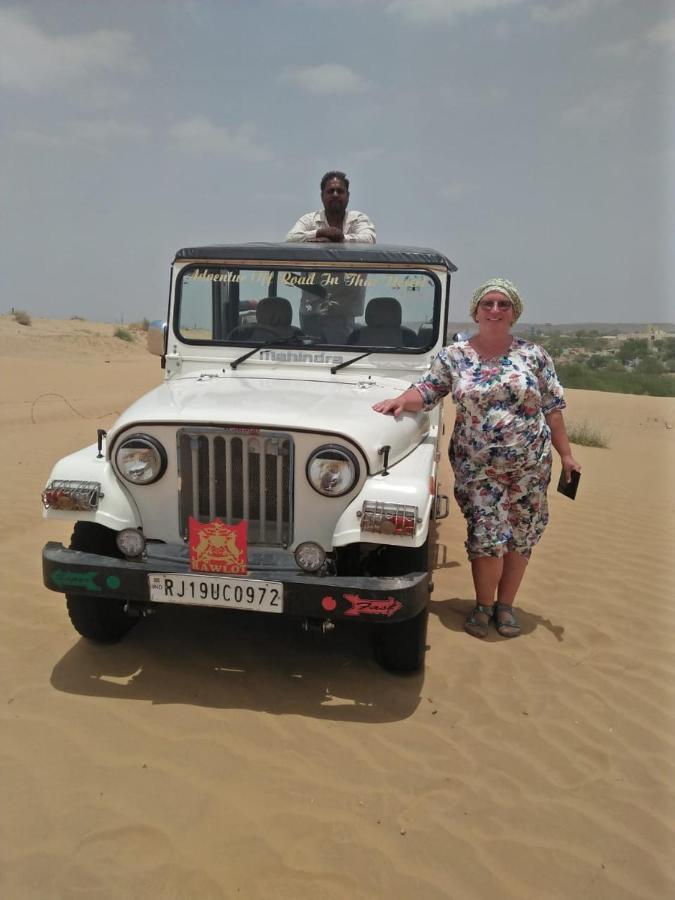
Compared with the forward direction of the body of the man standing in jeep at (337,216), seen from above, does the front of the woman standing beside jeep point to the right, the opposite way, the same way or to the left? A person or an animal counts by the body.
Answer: the same way

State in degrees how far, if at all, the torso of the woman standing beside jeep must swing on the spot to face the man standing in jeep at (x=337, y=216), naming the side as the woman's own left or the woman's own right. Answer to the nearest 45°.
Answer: approximately 135° to the woman's own right

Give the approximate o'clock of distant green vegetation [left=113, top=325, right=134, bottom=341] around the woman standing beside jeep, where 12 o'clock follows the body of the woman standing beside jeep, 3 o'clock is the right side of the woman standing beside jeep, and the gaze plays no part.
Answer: The distant green vegetation is roughly at 5 o'clock from the woman standing beside jeep.

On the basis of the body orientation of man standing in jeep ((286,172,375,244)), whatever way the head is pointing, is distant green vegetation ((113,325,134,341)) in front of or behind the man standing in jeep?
behind

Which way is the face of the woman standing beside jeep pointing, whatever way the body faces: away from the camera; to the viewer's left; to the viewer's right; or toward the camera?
toward the camera

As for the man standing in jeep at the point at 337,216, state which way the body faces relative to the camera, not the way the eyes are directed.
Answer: toward the camera

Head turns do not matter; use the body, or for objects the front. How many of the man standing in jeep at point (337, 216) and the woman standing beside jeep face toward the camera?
2

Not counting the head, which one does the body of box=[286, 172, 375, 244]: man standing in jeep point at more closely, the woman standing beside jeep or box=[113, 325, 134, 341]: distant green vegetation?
the woman standing beside jeep

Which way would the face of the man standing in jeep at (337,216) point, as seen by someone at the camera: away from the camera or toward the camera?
toward the camera

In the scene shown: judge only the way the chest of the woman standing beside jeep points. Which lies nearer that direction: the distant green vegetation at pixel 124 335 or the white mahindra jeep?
the white mahindra jeep
